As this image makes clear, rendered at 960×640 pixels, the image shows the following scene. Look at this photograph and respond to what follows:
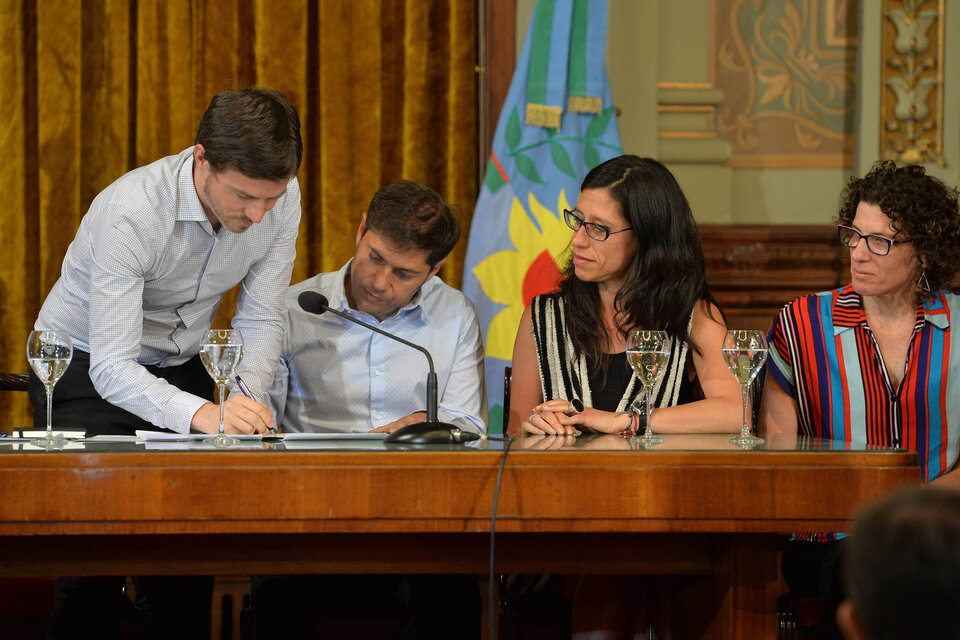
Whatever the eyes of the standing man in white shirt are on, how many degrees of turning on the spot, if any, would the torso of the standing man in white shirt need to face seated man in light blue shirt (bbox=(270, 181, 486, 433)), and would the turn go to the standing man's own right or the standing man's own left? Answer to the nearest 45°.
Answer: approximately 90° to the standing man's own left

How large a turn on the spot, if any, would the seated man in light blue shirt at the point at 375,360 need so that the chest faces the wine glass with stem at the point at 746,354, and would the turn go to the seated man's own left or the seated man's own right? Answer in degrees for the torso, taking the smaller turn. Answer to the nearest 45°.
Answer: approximately 45° to the seated man's own left

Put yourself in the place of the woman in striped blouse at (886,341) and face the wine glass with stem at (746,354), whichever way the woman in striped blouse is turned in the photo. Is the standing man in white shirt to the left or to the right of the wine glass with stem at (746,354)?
right

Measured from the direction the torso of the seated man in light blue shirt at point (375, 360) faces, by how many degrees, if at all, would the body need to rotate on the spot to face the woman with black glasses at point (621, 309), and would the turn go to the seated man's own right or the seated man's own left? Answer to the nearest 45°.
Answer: approximately 90° to the seated man's own left

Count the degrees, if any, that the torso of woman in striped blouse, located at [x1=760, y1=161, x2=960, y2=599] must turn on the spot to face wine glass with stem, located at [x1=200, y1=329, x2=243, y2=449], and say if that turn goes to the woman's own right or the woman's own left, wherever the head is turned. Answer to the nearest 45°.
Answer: approximately 45° to the woman's own right

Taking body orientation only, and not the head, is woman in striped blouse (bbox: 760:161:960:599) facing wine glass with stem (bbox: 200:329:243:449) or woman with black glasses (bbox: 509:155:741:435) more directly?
the wine glass with stem

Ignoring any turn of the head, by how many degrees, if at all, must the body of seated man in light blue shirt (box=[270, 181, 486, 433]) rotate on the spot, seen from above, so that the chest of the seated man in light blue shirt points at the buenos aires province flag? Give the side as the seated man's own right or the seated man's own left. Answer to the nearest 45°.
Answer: approximately 135° to the seated man's own left

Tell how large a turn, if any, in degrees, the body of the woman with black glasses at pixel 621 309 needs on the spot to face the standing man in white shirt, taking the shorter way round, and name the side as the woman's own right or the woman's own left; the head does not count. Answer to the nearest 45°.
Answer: approximately 45° to the woman's own right

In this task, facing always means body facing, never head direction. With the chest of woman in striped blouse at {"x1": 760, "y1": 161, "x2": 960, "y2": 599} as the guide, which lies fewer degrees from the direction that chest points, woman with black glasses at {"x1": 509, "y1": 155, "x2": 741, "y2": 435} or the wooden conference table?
the wooden conference table

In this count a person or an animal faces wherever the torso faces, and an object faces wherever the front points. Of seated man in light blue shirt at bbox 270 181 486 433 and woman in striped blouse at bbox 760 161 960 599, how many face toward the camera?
2

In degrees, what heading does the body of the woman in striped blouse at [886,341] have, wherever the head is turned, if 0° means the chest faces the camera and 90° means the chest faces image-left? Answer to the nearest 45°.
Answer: approximately 0°
